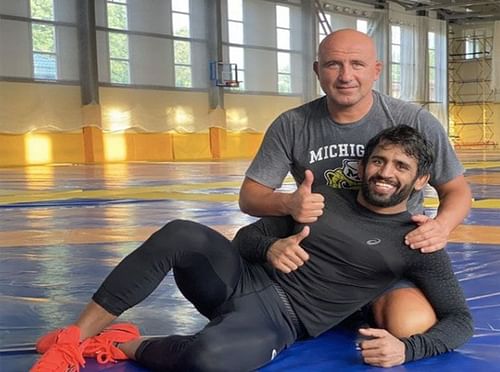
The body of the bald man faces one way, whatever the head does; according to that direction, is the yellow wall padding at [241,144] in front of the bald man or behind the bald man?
behind

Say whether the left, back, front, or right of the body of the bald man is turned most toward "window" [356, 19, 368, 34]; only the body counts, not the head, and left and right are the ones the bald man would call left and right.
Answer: back

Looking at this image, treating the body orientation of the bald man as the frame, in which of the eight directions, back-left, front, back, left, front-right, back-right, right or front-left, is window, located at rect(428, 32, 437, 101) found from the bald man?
back

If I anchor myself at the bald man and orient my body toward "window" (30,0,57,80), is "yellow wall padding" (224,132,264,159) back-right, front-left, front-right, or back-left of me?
front-right

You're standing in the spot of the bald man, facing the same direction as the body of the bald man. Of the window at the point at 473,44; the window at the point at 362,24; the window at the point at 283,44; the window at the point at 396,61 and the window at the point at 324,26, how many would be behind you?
5

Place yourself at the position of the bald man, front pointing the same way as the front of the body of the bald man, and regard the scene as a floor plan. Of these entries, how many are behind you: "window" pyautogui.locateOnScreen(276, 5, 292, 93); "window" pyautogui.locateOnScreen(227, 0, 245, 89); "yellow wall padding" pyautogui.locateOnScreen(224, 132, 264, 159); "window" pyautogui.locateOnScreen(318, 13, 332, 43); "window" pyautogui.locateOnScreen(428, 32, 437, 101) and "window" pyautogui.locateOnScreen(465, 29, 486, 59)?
6

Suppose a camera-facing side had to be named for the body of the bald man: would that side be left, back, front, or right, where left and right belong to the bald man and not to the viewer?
front

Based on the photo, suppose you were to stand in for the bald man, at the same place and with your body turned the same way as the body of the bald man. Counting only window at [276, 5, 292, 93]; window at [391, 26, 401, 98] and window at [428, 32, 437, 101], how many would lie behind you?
3

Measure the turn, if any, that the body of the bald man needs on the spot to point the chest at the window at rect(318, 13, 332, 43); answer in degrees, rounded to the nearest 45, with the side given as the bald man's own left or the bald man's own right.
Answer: approximately 180°

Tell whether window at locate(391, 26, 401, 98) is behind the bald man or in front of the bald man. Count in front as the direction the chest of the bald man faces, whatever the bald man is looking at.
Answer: behind

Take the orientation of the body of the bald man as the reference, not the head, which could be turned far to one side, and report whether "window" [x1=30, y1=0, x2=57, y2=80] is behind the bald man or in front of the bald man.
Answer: behind

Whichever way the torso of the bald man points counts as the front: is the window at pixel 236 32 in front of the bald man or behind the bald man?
behind
